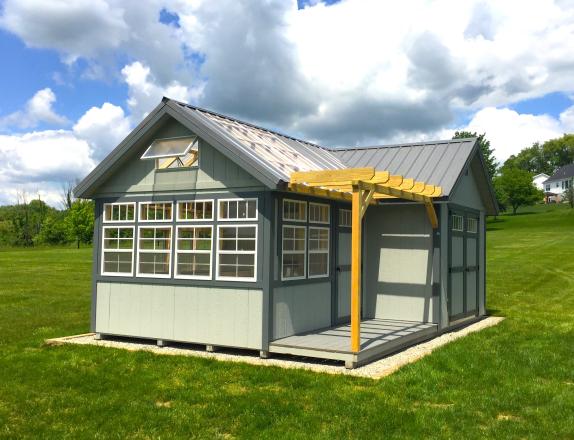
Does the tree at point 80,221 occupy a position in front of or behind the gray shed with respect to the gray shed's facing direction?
behind

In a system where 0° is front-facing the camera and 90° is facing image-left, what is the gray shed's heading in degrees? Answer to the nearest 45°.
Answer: approximately 315°
